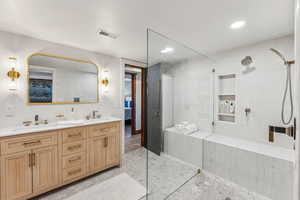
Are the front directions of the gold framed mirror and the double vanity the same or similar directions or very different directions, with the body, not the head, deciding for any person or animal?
same or similar directions

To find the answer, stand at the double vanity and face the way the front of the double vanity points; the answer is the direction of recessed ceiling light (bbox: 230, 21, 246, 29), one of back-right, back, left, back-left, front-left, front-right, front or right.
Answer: front

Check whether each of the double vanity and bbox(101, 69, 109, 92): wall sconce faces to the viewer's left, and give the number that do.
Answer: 0

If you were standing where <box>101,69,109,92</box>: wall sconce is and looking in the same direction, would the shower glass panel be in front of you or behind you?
in front

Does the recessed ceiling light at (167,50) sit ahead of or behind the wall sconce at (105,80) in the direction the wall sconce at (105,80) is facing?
ahead

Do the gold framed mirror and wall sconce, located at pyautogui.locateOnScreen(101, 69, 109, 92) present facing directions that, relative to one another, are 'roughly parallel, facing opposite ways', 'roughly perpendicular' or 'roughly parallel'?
roughly parallel

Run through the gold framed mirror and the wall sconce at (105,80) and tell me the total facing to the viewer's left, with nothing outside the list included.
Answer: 0

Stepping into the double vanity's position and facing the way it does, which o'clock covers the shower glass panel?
The shower glass panel is roughly at 11 o'clock from the double vanity.

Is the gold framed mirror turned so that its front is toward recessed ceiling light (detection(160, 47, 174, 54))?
no

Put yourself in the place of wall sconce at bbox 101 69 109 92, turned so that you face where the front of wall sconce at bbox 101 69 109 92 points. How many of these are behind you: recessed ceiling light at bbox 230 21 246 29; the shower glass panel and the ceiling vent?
0

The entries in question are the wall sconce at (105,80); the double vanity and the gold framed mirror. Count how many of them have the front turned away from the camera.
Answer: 0

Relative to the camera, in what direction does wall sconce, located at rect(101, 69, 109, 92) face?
facing the viewer and to the right of the viewer

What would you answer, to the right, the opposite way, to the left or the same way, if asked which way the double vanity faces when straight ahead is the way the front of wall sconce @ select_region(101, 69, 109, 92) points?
the same way

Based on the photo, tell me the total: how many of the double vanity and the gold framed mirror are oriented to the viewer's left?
0
